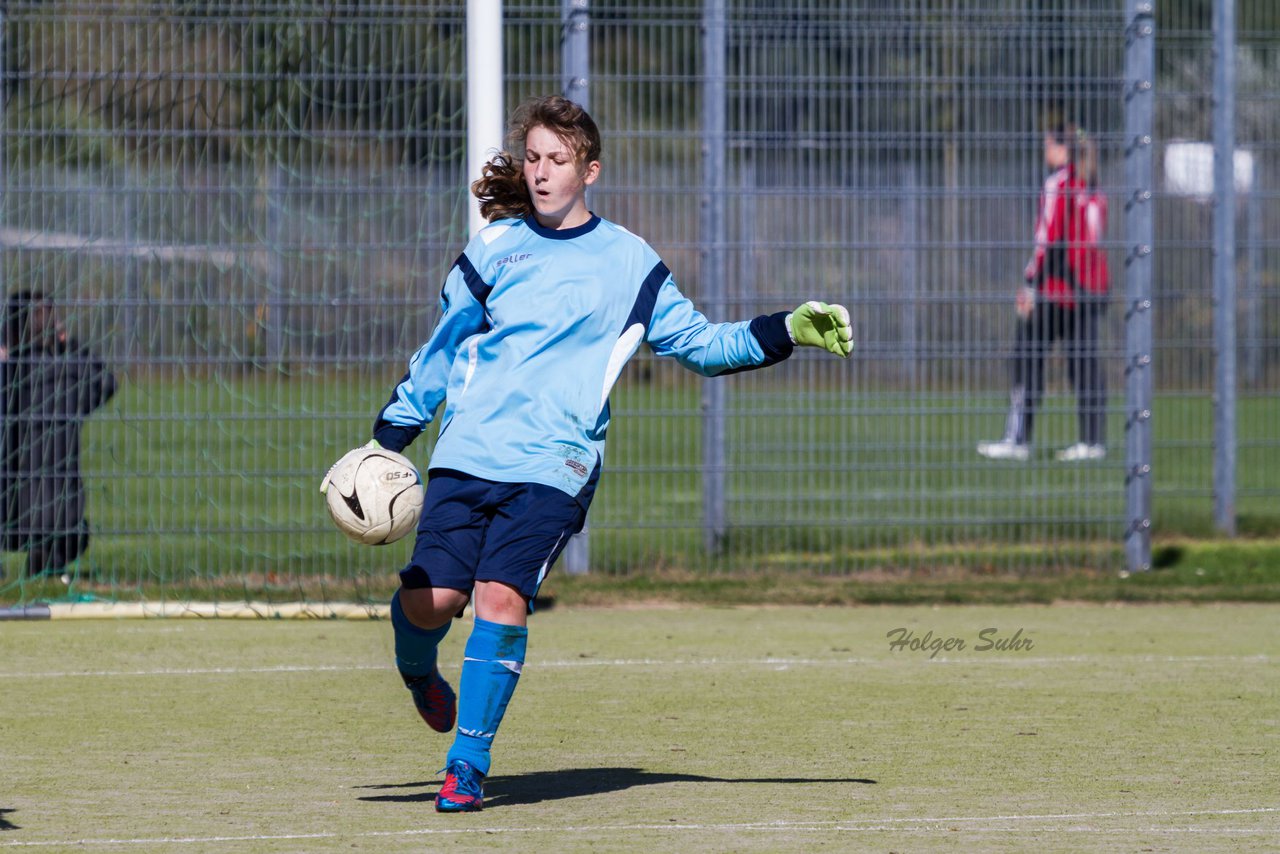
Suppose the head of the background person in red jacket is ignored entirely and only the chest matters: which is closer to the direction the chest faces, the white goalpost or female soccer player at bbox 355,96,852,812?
the white goalpost

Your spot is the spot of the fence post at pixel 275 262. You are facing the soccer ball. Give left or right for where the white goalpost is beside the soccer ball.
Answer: left

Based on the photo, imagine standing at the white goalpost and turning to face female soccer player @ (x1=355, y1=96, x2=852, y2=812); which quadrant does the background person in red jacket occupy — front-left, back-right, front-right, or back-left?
back-left

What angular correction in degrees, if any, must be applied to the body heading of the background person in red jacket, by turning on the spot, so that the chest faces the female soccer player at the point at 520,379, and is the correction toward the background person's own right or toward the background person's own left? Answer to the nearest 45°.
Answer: approximately 90° to the background person's own left

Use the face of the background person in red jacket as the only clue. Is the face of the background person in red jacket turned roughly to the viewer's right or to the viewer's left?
to the viewer's left

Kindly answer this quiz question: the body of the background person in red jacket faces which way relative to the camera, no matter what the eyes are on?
to the viewer's left

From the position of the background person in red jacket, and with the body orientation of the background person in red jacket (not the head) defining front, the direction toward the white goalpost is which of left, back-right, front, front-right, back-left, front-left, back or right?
front-left
